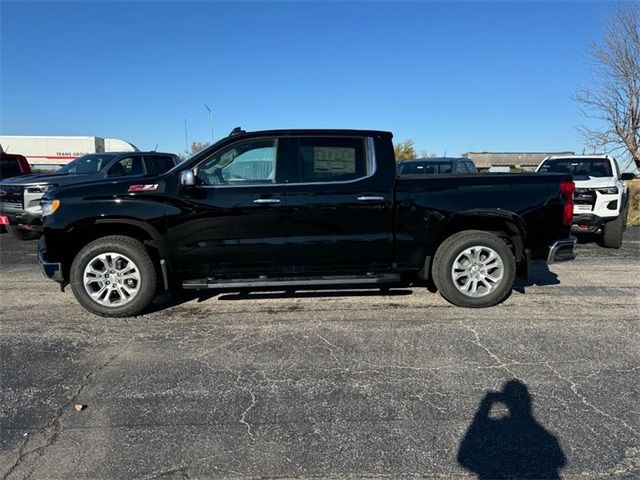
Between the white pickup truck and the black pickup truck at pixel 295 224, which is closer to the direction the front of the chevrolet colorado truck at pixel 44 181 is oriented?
the black pickup truck

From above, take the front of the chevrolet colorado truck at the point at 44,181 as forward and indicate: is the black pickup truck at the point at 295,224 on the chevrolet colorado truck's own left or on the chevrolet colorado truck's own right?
on the chevrolet colorado truck's own left

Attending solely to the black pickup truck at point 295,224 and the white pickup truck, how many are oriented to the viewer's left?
1

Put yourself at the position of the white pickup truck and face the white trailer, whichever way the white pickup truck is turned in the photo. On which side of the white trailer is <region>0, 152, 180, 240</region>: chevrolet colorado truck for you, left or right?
left

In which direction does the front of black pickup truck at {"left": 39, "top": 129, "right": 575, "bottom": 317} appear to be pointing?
to the viewer's left

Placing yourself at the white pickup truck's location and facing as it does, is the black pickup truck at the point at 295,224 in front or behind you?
in front

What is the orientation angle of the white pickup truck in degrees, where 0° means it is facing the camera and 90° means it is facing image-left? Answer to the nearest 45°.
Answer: approximately 0°

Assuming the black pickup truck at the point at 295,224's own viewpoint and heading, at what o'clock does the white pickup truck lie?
The white pickup truck is roughly at 5 o'clock from the black pickup truck.

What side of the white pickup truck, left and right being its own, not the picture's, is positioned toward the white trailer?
right

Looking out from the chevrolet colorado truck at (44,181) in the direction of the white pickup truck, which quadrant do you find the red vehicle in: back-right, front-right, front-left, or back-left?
back-left

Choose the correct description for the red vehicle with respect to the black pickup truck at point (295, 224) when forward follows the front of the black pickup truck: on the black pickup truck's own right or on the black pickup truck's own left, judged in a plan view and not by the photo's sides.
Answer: on the black pickup truck's own right

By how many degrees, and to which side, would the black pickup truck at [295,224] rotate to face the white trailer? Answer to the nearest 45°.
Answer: approximately 45° to its right

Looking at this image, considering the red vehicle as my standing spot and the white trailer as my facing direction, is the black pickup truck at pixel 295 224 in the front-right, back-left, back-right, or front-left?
back-right
